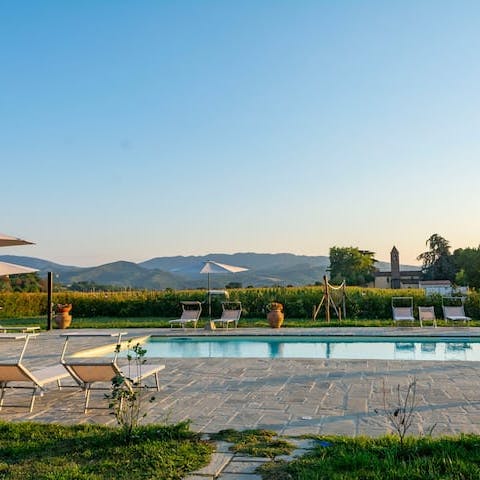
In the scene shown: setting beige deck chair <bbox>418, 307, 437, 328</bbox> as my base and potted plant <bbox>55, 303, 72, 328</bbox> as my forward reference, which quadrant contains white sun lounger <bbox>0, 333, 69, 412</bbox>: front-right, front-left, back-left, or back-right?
front-left

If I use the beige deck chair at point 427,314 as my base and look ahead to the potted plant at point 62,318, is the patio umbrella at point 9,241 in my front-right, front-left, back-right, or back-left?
front-left

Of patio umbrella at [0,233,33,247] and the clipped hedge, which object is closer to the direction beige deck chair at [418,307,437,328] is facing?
the patio umbrella

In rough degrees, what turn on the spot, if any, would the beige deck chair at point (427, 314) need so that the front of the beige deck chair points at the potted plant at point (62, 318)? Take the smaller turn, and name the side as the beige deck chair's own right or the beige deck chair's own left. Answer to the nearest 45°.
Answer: approximately 90° to the beige deck chair's own right

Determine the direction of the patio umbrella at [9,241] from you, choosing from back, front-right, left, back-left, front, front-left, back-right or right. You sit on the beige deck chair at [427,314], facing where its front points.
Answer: front-right

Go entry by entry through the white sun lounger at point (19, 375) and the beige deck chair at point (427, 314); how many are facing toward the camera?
1

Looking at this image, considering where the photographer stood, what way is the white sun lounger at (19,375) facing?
facing away from the viewer and to the right of the viewer

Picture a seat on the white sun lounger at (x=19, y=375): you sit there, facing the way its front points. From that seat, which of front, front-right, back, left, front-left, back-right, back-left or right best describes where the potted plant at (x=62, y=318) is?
front-left

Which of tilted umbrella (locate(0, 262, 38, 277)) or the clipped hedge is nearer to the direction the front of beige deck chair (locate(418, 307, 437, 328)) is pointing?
the tilted umbrella

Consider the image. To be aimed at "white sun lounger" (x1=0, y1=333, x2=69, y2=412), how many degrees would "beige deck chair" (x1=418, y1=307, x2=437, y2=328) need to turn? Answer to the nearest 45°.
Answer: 0° — it already faces it

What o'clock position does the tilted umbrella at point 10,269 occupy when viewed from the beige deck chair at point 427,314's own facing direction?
The tilted umbrella is roughly at 2 o'clock from the beige deck chair.

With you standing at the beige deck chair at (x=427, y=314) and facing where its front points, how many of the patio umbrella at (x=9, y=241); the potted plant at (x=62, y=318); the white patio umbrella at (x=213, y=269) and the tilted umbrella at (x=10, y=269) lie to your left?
0

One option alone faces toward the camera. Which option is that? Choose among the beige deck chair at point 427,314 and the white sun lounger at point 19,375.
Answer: the beige deck chair at point 427,314

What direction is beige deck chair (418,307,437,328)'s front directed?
toward the camera

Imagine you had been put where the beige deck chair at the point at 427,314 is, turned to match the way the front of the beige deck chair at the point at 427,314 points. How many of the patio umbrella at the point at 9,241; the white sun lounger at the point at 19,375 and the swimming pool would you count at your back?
0

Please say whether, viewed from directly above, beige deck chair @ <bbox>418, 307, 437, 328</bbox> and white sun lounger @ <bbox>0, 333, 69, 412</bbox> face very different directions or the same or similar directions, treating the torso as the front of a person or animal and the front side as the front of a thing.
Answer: very different directions

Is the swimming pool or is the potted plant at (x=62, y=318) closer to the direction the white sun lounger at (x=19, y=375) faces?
the swimming pool

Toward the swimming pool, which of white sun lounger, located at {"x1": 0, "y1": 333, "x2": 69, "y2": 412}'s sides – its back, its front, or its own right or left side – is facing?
front
